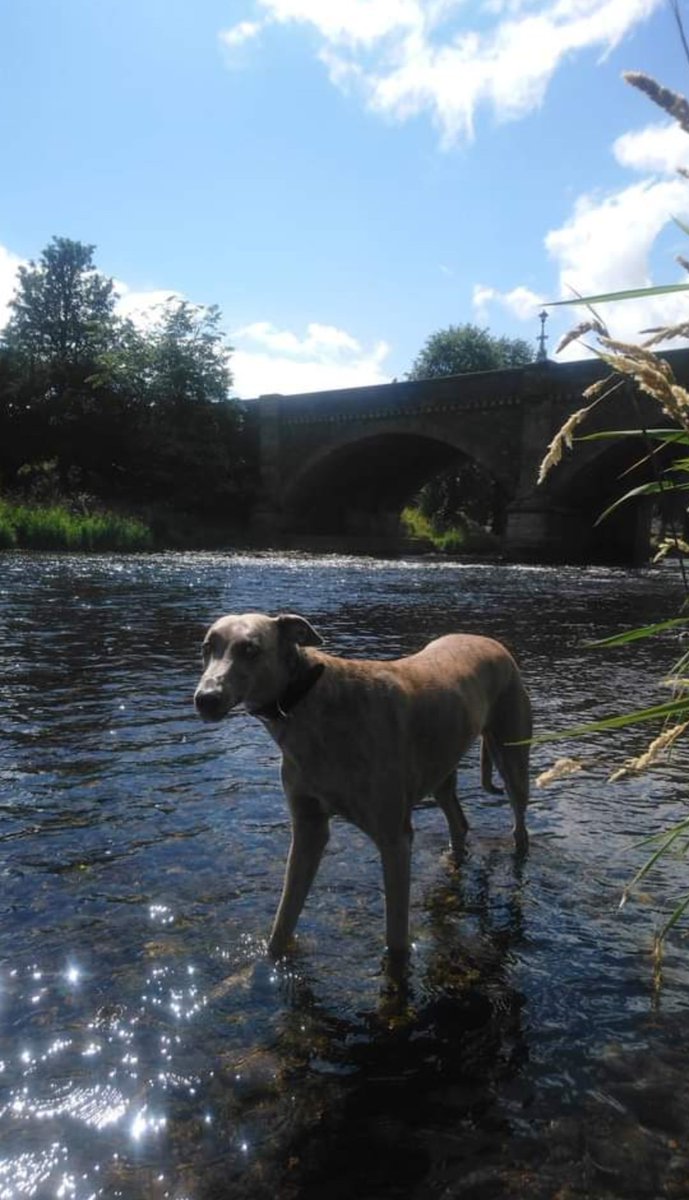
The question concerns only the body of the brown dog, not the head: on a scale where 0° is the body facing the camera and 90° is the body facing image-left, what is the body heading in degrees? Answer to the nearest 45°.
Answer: approximately 45°
